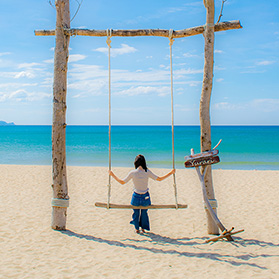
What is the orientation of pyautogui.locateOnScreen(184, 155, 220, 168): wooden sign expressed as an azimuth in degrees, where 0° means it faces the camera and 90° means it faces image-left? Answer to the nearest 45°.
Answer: approximately 0°
